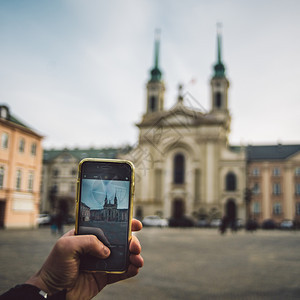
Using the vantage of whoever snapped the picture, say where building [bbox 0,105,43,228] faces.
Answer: facing the viewer and to the right of the viewer
